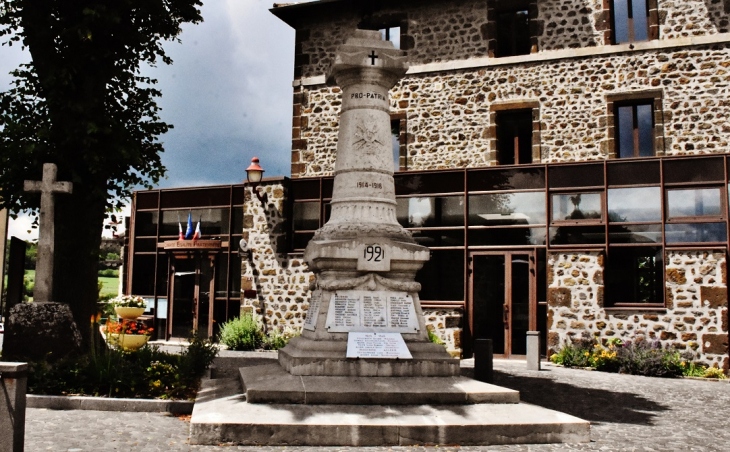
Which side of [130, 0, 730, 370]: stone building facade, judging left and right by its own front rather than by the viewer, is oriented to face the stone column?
front

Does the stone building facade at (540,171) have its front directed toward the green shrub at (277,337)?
no

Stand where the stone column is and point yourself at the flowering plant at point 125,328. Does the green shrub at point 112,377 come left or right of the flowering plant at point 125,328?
left

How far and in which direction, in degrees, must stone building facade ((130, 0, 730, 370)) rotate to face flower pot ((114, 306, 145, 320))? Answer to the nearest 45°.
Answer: approximately 45° to its right

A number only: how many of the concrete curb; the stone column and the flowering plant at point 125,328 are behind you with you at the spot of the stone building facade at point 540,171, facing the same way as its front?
0

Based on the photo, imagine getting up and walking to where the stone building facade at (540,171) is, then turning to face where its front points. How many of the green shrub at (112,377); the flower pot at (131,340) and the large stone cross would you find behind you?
0

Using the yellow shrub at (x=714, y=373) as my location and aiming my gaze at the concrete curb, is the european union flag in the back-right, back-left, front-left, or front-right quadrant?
front-right

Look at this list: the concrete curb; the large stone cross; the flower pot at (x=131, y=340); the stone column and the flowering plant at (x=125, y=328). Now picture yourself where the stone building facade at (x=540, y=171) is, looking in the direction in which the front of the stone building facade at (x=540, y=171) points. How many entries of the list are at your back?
0

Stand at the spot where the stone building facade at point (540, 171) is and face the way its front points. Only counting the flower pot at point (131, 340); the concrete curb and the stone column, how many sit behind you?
0

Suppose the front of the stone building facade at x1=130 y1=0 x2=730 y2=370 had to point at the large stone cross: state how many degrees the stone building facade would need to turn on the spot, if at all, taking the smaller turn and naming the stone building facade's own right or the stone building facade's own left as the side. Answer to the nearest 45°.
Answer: approximately 45° to the stone building facade's own right

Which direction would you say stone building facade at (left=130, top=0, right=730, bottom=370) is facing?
toward the camera

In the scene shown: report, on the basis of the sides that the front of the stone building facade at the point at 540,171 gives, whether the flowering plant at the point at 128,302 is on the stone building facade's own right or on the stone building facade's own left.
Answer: on the stone building facade's own right

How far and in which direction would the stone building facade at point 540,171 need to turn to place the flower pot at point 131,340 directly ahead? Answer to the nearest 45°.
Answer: approximately 45° to its right

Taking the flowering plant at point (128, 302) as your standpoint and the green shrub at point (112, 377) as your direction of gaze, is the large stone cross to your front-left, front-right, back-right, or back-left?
front-right
